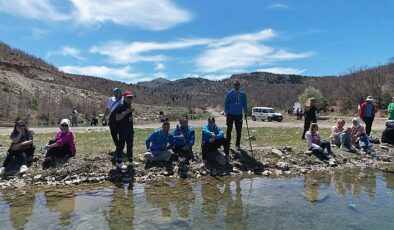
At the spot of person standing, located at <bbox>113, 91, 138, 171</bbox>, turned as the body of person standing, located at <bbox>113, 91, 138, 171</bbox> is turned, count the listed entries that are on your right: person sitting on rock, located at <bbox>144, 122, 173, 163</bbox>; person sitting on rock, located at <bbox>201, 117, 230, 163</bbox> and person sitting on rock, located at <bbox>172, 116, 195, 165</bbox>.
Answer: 0

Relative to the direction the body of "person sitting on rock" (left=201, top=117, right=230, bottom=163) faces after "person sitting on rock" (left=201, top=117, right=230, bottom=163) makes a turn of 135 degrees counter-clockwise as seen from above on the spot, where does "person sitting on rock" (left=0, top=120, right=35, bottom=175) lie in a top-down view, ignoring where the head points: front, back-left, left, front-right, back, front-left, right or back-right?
back-left

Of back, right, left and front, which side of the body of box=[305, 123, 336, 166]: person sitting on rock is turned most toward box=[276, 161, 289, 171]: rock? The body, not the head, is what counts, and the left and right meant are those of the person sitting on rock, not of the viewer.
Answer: right

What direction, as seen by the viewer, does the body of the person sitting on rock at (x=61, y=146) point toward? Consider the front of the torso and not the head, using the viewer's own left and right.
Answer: facing the viewer and to the left of the viewer

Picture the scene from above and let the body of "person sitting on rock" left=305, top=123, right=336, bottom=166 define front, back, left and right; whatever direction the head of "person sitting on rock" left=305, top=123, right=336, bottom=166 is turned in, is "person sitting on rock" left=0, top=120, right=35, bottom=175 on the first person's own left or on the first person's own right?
on the first person's own right

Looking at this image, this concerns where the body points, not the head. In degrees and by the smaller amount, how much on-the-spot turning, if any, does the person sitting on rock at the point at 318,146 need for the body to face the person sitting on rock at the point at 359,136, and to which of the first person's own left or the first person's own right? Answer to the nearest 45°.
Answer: approximately 90° to the first person's own left

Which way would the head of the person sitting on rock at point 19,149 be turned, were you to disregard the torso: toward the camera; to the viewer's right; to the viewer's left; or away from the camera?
toward the camera

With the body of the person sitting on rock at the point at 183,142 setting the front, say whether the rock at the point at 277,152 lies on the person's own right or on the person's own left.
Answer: on the person's own left

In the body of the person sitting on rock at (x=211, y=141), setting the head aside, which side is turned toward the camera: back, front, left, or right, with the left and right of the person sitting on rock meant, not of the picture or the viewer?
front

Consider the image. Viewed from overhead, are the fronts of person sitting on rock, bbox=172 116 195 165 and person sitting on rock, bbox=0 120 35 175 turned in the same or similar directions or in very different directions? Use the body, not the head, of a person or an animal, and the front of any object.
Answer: same or similar directions

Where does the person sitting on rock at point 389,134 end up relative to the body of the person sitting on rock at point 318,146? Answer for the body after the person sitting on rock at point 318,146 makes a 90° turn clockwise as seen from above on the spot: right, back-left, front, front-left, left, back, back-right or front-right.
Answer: back

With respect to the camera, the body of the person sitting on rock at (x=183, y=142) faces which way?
toward the camera

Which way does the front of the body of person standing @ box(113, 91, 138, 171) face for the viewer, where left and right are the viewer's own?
facing the viewer and to the right of the viewer

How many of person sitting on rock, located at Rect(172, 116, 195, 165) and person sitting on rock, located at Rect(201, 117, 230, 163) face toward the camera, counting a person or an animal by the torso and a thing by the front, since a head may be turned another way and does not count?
2

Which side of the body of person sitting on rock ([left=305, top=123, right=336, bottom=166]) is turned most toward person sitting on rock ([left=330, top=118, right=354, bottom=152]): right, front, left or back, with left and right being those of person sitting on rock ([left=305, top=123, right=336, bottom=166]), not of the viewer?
left
